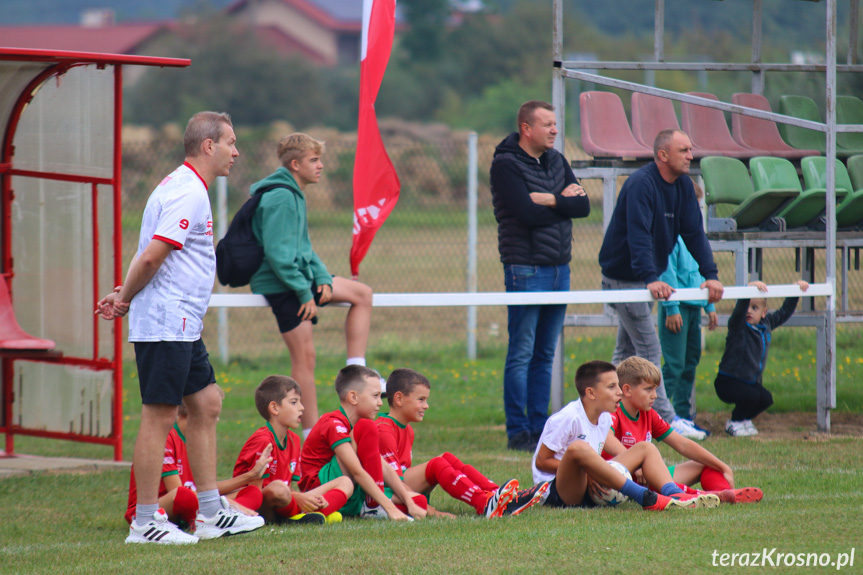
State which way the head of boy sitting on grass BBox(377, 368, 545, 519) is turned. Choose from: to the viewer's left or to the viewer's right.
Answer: to the viewer's right

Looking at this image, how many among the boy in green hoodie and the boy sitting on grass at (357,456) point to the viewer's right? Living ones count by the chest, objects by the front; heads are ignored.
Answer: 2

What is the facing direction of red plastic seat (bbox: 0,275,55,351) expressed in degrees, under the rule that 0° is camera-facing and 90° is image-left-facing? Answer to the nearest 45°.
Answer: approximately 270°

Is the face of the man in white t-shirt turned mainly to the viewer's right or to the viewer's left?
to the viewer's right

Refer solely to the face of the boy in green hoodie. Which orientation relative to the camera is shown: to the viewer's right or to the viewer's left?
to the viewer's right

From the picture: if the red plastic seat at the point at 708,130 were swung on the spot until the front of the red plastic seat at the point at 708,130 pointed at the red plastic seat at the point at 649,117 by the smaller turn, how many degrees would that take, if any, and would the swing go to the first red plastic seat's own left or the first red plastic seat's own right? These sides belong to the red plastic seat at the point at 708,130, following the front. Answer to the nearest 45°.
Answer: approximately 90° to the first red plastic seat's own right

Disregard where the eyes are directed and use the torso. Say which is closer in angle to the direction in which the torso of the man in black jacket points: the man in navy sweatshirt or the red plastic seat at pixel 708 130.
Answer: the man in navy sweatshirt

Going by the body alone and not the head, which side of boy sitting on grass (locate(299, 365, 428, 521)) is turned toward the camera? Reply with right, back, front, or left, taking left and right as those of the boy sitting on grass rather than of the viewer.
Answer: right

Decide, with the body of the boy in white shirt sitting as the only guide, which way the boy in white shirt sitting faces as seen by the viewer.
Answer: to the viewer's right

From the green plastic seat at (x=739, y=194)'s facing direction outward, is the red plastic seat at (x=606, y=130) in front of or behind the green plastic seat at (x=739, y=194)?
behind

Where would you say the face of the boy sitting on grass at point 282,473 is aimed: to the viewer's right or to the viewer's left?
to the viewer's right

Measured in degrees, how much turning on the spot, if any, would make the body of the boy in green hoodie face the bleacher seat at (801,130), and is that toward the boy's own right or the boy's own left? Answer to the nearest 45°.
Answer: approximately 45° to the boy's own left

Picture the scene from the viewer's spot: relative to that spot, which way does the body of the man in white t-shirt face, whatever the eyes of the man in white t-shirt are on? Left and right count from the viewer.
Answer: facing to the right of the viewer

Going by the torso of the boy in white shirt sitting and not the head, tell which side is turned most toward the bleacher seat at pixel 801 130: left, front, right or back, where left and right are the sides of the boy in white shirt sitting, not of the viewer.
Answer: left
